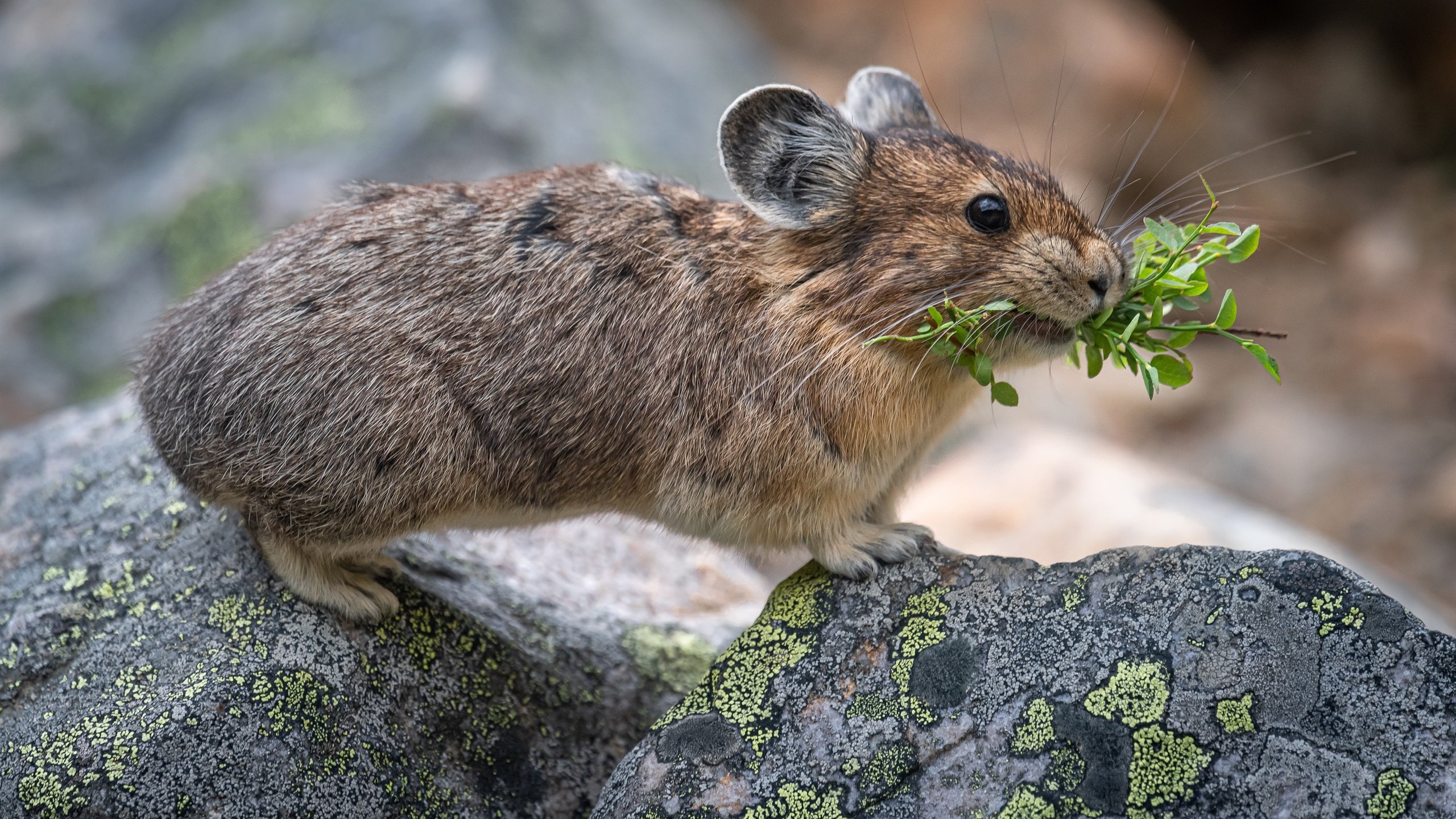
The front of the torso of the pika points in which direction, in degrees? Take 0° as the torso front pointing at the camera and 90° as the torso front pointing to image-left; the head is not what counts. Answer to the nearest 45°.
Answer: approximately 270°

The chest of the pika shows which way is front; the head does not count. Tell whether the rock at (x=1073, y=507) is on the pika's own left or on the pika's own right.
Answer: on the pika's own left
